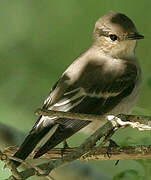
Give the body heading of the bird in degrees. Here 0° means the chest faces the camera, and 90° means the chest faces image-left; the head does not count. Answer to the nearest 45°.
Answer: approximately 270°
